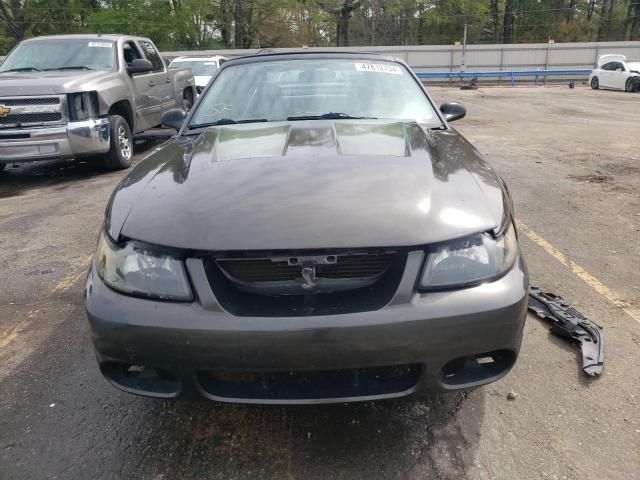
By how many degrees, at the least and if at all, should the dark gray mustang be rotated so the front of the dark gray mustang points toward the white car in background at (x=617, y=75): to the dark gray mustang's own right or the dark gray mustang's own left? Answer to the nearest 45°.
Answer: approximately 135° to the dark gray mustang's own left

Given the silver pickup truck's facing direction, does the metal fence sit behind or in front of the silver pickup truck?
behind

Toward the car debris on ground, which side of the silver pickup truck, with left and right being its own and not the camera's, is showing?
left

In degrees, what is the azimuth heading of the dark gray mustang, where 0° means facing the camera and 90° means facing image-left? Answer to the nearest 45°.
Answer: approximately 0°

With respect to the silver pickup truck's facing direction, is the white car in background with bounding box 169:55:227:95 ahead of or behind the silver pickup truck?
behind

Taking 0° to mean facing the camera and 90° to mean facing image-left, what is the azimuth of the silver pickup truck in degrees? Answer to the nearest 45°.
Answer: approximately 45°
